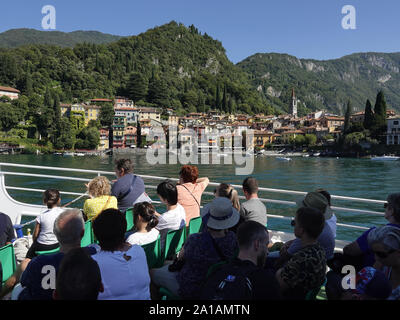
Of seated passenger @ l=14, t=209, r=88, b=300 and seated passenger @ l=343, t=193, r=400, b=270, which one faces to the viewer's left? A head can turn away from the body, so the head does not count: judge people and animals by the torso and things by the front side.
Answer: seated passenger @ l=343, t=193, r=400, b=270

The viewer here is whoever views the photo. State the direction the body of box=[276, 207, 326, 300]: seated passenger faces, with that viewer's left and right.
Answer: facing away from the viewer and to the left of the viewer

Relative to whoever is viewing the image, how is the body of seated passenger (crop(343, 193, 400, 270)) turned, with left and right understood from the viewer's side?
facing to the left of the viewer

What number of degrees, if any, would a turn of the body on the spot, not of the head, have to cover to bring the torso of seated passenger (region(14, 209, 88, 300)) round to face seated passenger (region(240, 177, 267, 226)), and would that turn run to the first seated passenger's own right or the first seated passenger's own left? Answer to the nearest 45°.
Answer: approximately 45° to the first seated passenger's own right

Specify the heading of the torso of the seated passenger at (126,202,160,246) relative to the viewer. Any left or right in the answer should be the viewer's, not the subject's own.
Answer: facing away from the viewer and to the left of the viewer

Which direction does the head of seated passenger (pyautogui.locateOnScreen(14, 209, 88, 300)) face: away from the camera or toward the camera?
away from the camera

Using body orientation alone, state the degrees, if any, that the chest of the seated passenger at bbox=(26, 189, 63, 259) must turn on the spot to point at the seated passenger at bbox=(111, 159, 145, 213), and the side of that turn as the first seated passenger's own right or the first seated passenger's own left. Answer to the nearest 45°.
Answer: approximately 90° to the first seated passenger's own right

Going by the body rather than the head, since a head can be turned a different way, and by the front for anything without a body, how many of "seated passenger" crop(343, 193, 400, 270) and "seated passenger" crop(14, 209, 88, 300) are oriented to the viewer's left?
1

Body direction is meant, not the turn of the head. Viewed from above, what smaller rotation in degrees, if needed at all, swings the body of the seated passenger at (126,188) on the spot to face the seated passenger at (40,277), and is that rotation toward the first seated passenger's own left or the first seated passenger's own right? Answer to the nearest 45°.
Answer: approximately 135° to the first seated passenger's own left

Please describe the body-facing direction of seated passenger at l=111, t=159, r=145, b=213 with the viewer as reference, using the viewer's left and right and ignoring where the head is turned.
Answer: facing away from the viewer and to the left of the viewer

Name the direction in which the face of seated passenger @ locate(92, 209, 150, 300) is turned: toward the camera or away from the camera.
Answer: away from the camera

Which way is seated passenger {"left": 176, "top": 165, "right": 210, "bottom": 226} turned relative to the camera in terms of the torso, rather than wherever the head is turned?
away from the camera

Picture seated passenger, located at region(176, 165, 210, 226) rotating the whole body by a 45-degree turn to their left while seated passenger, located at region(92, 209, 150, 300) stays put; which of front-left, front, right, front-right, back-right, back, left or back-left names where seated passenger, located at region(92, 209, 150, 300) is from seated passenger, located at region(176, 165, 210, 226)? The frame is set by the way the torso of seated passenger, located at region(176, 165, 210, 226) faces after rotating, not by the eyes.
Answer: back-left

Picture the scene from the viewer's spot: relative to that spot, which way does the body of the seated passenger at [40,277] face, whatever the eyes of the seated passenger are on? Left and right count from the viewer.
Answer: facing away from the viewer
